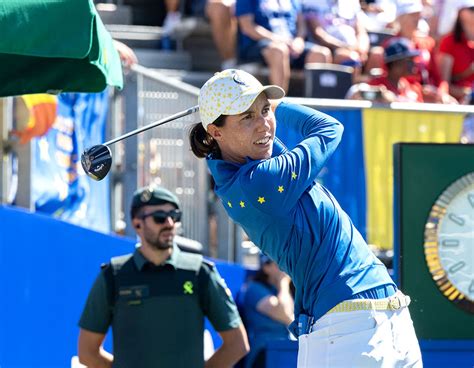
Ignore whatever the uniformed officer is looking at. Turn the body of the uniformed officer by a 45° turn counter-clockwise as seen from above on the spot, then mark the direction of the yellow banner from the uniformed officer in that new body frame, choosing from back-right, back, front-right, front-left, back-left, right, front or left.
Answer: left

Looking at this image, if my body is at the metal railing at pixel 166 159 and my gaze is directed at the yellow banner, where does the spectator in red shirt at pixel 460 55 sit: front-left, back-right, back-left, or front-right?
front-left

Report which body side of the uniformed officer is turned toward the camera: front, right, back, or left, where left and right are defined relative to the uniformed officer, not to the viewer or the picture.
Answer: front

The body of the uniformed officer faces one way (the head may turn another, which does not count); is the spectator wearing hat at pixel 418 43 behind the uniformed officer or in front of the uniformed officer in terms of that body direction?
behind

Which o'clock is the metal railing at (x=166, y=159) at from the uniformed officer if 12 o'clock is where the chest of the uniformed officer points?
The metal railing is roughly at 6 o'clock from the uniformed officer.

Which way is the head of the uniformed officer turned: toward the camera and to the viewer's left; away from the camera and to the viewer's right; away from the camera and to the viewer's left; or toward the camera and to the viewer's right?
toward the camera and to the viewer's right

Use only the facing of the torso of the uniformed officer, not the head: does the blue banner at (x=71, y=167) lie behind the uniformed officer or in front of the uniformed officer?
behind

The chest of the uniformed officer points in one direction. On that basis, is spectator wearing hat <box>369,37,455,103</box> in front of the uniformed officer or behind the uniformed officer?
behind

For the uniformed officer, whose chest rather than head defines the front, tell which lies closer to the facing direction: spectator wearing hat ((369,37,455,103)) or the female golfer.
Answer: the female golfer
